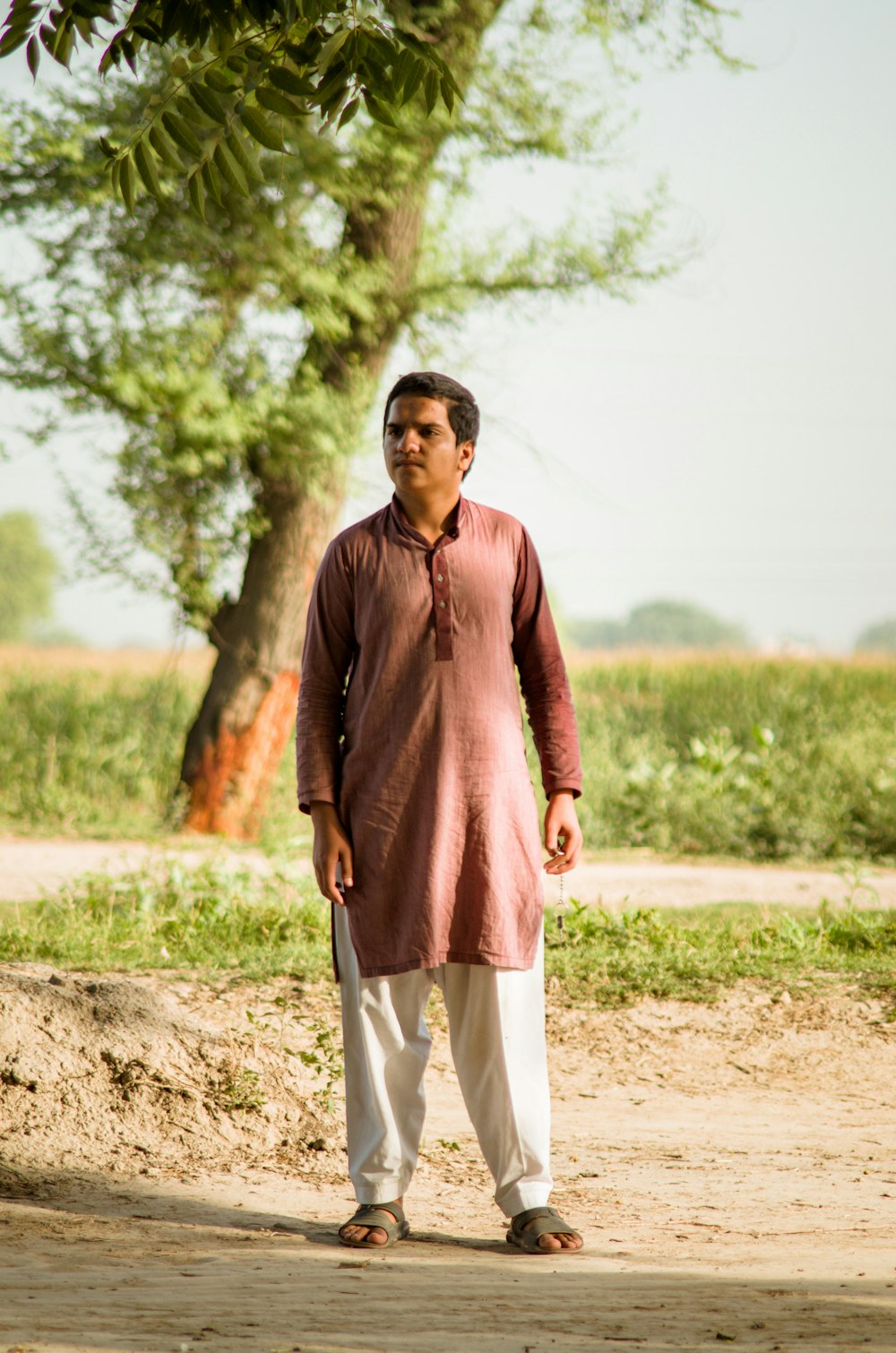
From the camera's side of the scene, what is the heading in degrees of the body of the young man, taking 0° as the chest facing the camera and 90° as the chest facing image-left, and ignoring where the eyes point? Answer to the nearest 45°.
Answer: approximately 0°

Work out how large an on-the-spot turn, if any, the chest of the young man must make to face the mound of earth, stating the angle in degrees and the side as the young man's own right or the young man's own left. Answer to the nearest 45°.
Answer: approximately 135° to the young man's own right

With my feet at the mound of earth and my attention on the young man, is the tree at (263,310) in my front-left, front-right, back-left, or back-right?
back-left

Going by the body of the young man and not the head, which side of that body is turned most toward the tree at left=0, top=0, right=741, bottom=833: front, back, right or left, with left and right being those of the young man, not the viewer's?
back

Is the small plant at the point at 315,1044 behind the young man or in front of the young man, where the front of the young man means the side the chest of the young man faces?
behind
